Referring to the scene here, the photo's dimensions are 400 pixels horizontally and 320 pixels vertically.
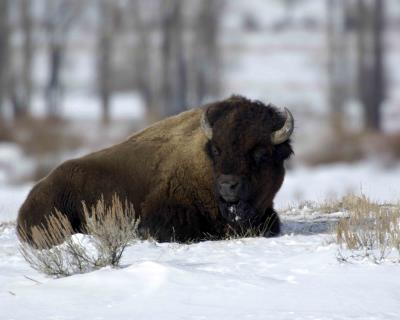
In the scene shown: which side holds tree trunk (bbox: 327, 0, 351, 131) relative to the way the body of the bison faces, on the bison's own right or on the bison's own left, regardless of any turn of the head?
on the bison's own left

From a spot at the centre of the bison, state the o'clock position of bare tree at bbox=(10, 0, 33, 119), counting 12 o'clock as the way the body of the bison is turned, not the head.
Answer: The bare tree is roughly at 7 o'clock from the bison.

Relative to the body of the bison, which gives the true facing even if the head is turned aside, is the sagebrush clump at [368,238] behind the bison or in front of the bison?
in front

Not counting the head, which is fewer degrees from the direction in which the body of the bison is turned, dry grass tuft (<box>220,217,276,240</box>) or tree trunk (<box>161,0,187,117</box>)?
the dry grass tuft

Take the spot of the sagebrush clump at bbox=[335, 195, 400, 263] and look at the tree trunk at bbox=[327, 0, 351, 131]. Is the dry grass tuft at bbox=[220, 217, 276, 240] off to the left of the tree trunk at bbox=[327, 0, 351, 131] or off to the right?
left

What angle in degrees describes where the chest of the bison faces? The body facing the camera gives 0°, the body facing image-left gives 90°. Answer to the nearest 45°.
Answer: approximately 315°

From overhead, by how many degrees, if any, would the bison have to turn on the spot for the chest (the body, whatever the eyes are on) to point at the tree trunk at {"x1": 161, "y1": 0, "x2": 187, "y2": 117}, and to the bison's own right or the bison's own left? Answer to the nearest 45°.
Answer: approximately 135° to the bison's own left
